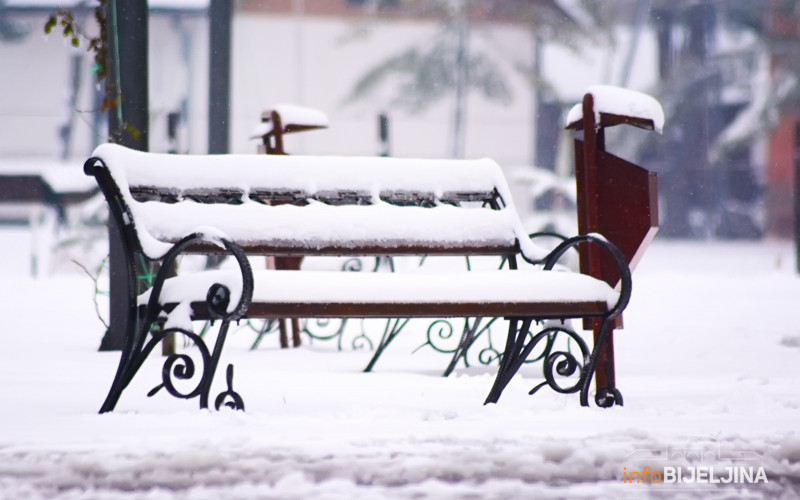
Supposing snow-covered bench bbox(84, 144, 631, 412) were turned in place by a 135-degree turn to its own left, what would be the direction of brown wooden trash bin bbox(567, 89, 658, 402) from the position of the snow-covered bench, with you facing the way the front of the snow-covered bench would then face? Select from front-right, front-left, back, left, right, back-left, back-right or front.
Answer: right

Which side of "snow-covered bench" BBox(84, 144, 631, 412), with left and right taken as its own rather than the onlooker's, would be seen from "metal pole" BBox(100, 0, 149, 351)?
back

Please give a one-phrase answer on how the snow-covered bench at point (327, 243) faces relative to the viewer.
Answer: facing the viewer and to the right of the viewer

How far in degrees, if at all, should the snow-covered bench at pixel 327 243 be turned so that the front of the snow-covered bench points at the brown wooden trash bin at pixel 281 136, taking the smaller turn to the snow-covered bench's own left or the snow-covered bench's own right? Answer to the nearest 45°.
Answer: approximately 135° to the snow-covered bench's own left

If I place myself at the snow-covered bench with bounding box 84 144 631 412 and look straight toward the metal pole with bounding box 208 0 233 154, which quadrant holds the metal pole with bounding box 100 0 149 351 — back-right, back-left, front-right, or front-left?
front-left
